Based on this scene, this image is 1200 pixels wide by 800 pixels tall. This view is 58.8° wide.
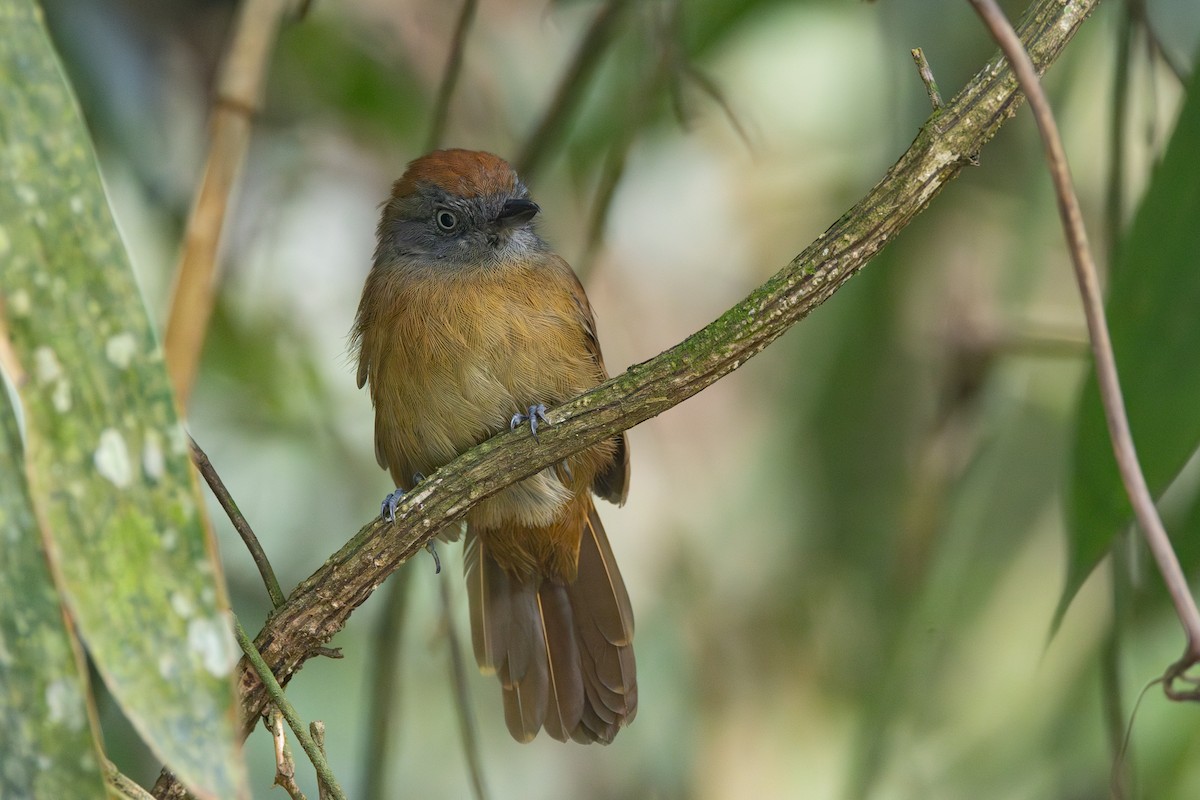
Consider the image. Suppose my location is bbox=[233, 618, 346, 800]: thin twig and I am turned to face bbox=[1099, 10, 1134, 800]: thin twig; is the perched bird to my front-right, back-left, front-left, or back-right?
front-left

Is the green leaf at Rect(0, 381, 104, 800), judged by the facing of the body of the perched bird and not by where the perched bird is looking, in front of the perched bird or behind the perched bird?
in front

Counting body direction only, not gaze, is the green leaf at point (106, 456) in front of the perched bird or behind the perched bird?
in front

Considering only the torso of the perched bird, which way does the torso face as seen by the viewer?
toward the camera

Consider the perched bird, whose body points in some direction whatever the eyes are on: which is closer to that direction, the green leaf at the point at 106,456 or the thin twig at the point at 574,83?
the green leaf
